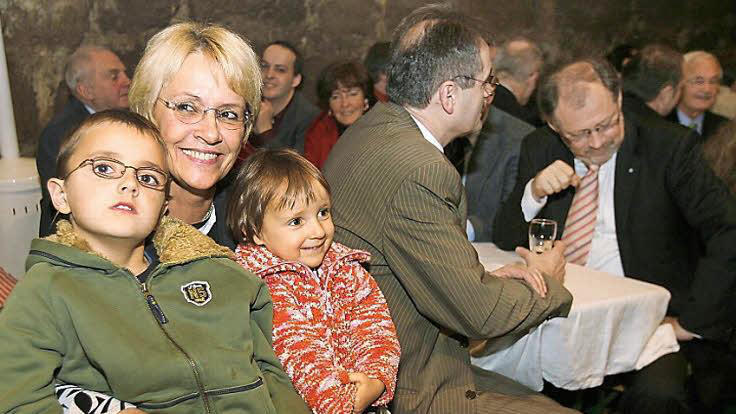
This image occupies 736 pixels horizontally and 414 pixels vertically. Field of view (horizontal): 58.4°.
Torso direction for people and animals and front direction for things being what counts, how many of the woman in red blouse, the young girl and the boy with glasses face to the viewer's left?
0

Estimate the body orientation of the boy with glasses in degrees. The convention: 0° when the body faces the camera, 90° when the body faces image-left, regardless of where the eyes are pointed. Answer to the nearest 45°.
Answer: approximately 315°

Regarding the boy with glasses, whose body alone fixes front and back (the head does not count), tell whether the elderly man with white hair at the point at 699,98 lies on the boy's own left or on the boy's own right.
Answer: on the boy's own left

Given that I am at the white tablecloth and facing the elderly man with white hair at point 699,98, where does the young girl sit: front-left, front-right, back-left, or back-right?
back-left

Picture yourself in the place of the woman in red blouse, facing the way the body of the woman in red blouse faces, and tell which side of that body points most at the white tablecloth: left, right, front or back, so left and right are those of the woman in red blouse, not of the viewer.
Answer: front

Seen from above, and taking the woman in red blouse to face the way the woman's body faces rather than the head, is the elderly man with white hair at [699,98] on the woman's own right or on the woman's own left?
on the woman's own left

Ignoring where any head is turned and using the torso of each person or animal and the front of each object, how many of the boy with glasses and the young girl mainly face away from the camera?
0

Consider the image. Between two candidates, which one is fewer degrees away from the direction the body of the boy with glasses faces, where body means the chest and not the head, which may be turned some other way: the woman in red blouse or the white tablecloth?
the white tablecloth

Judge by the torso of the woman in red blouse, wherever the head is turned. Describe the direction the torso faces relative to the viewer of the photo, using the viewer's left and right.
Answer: facing the viewer

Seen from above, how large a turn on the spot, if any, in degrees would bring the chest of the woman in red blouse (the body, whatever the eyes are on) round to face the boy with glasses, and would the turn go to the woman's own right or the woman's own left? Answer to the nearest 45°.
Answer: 0° — they already face them

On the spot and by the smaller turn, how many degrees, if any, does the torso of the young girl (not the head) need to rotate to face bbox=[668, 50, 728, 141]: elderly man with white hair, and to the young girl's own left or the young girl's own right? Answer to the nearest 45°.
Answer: approximately 90° to the young girl's own left

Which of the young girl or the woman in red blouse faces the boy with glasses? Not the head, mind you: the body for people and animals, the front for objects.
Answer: the woman in red blouse

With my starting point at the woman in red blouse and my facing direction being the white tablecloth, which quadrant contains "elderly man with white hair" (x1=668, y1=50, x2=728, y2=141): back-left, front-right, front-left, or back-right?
front-left

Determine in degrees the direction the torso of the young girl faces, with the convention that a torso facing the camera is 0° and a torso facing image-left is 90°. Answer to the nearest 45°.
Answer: approximately 315°

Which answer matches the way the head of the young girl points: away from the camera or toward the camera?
toward the camera

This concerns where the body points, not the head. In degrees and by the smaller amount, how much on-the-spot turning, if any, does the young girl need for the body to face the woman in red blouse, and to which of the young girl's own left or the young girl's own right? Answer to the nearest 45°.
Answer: approximately 135° to the young girl's own left
